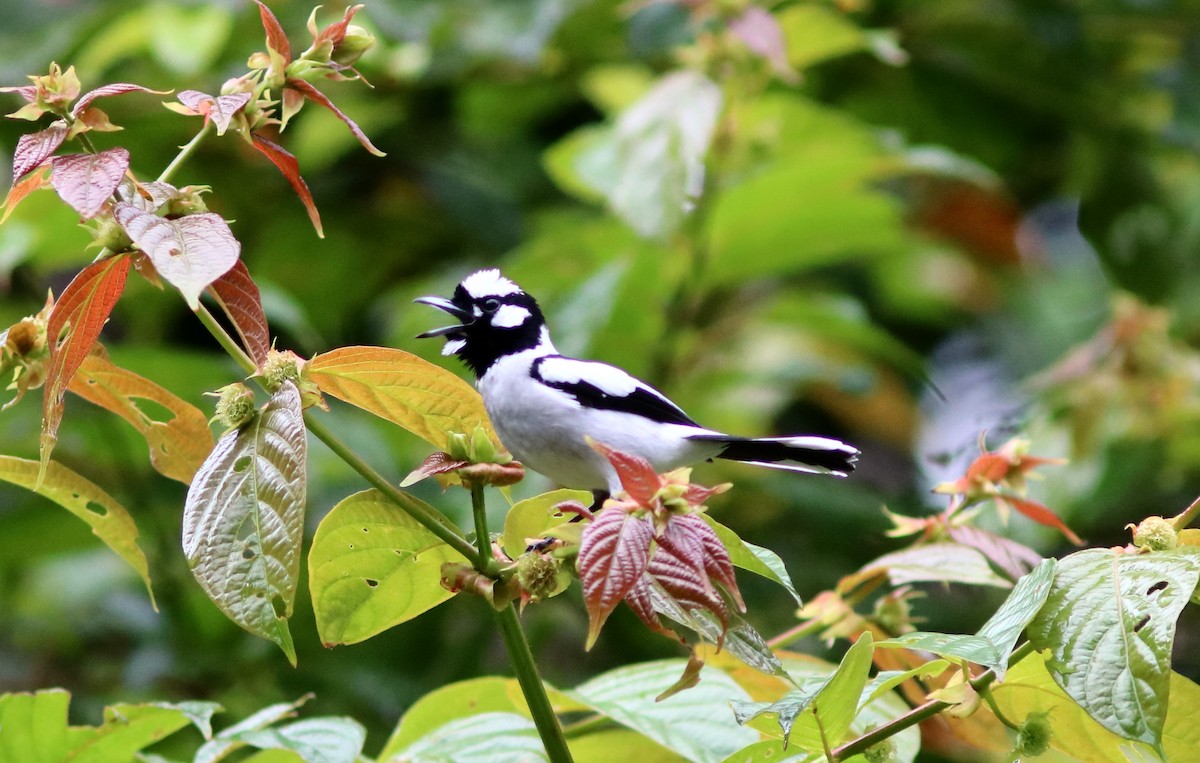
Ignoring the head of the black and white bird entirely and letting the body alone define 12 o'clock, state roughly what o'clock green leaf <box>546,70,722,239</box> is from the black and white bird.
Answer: The green leaf is roughly at 3 o'clock from the black and white bird.

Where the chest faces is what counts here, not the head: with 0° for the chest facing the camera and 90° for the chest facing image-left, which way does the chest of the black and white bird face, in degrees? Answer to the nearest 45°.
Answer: approximately 90°

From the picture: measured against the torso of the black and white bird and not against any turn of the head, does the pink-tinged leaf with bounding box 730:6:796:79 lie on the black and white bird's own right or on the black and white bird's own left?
on the black and white bird's own right

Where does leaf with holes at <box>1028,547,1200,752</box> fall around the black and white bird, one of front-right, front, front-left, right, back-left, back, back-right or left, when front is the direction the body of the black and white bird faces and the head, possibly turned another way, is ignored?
back-left

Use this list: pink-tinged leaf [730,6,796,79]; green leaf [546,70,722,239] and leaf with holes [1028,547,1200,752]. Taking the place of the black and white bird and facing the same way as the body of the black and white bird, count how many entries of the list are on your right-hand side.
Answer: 2
